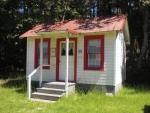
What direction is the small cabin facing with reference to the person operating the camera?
facing the viewer and to the left of the viewer
